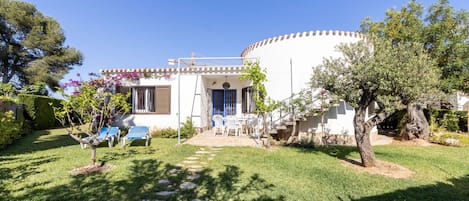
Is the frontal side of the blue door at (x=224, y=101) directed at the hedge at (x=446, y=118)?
no

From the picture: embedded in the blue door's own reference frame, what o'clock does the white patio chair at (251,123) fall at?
The white patio chair is roughly at 11 o'clock from the blue door.

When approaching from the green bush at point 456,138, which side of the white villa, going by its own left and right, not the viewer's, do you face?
left

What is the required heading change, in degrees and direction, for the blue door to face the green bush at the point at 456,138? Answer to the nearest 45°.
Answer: approximately 45° to its left

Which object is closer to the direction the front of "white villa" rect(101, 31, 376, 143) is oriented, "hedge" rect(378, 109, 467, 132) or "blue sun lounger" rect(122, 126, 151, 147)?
the blue sun lounger

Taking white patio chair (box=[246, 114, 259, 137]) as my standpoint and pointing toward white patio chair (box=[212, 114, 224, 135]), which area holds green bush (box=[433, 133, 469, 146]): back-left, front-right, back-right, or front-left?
back-left

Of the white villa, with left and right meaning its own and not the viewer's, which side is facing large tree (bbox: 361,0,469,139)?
left

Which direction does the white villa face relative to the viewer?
toward the camera

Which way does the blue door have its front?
toward the camera

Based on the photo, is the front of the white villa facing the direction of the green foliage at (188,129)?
no

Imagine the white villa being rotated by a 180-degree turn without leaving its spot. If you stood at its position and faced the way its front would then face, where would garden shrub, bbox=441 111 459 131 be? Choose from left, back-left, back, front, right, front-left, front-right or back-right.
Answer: right

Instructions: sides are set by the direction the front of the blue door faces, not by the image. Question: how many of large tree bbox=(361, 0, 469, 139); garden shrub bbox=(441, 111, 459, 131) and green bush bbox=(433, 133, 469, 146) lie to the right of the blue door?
0
